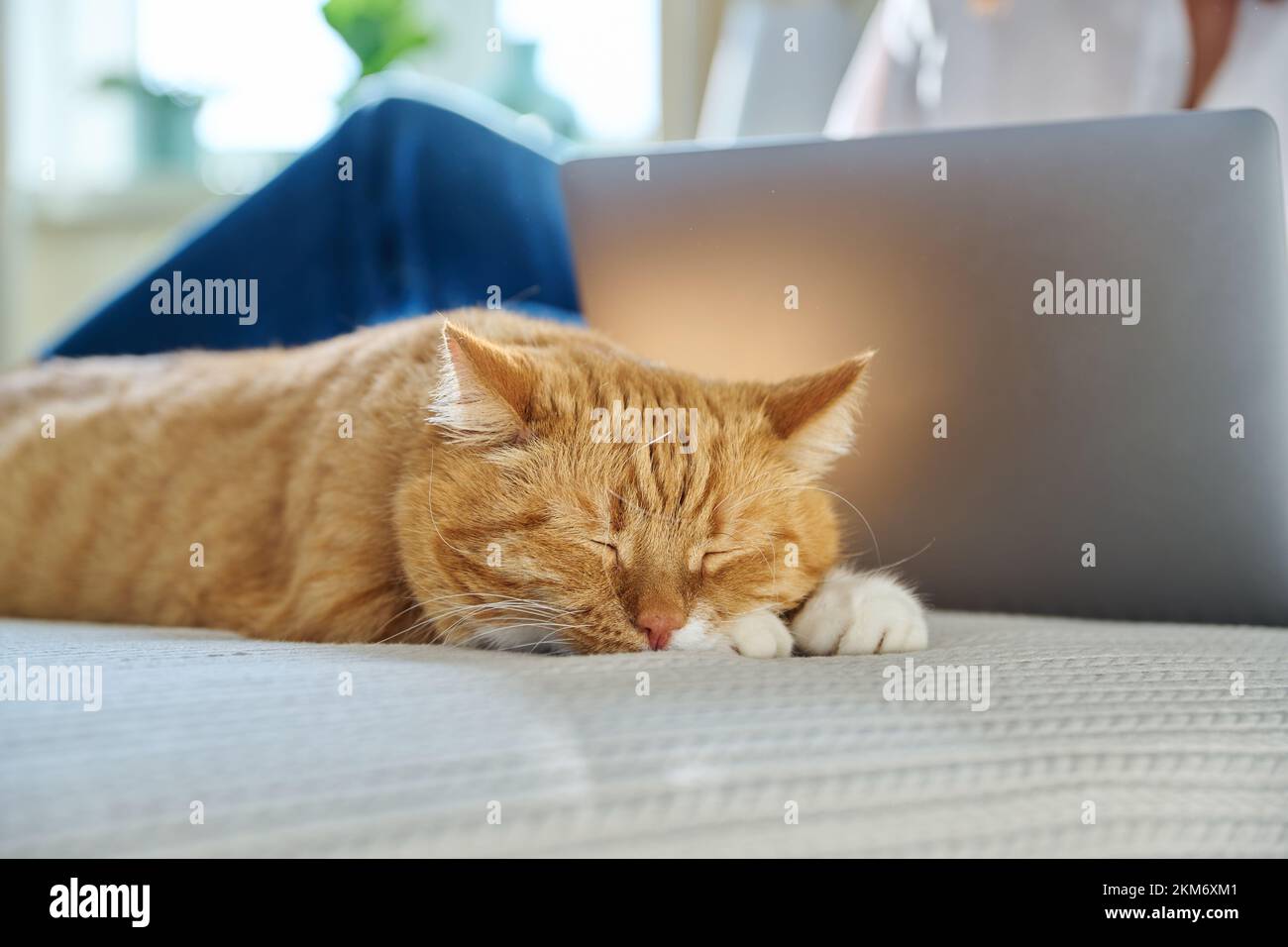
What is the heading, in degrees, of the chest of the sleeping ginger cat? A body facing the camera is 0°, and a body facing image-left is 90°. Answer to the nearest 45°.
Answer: approximately 315°

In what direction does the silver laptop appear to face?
away from the camera

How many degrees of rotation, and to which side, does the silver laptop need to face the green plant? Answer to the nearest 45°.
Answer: approximately 45° to its left

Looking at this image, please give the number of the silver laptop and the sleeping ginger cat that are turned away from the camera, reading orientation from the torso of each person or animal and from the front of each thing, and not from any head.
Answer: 1

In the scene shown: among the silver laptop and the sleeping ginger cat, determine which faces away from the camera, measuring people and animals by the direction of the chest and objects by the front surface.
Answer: the silver laptop

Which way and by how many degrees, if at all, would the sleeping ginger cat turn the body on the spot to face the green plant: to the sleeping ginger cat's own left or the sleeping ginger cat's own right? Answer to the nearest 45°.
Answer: approximately 135° to the sleeping ginger cat's own left
